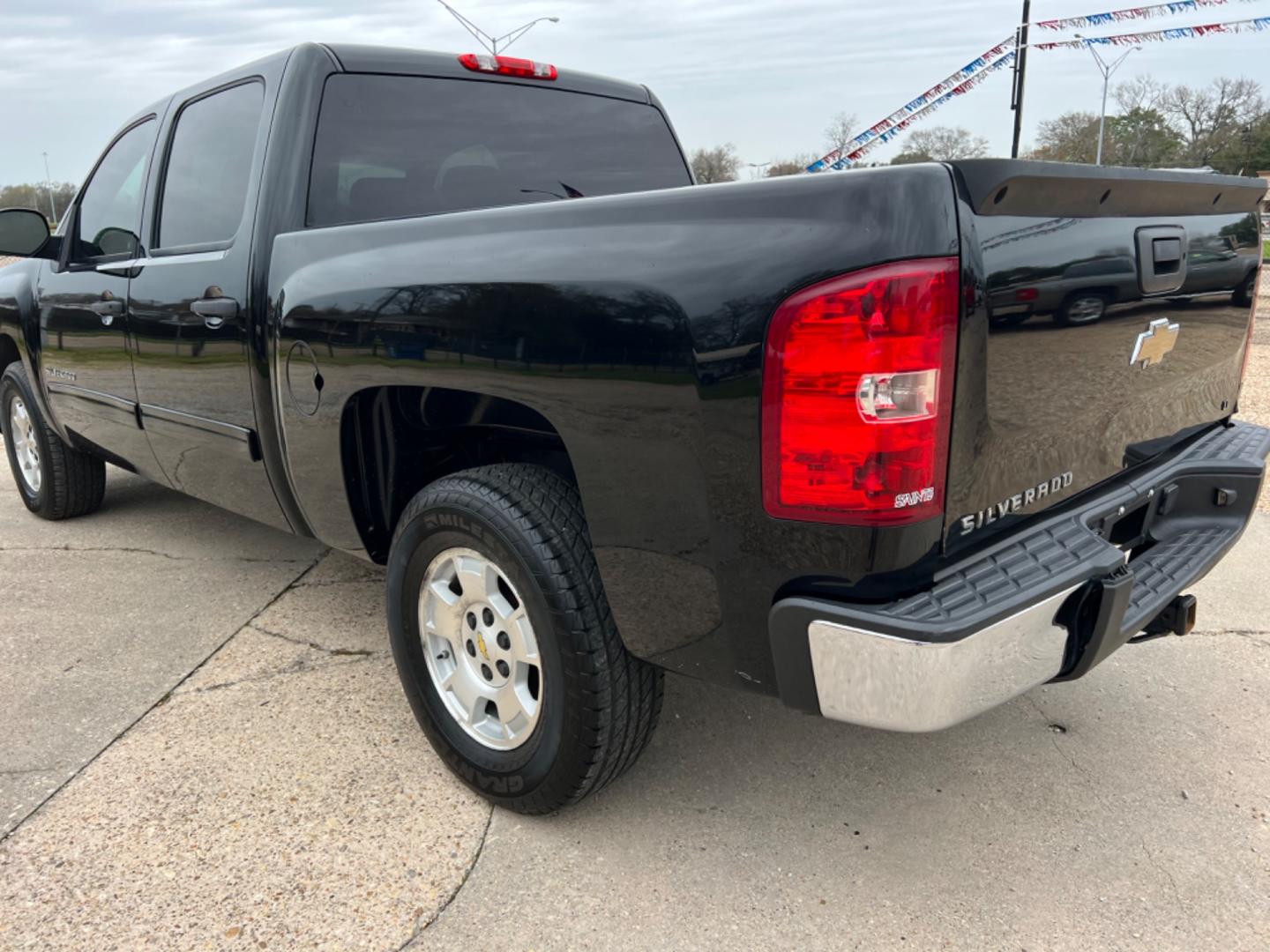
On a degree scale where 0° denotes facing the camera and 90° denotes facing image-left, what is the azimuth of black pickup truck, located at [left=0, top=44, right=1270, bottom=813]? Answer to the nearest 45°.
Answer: approximately 135°

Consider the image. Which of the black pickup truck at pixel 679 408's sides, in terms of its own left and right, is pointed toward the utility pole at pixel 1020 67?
right
